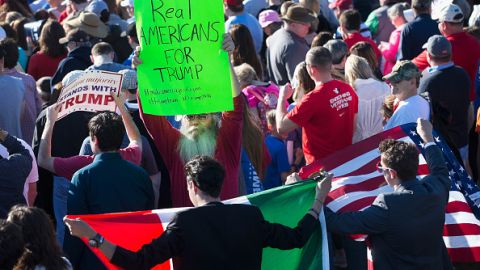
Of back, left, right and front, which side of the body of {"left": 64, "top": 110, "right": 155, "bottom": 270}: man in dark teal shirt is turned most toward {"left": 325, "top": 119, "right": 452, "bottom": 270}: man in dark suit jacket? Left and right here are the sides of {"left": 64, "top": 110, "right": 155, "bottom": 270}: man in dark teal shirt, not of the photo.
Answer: right

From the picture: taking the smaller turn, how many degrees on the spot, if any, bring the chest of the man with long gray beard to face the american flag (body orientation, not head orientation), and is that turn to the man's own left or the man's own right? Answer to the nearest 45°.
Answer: approximately 90° to the man's own left

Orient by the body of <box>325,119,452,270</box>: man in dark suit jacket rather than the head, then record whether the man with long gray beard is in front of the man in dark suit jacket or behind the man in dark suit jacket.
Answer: in front

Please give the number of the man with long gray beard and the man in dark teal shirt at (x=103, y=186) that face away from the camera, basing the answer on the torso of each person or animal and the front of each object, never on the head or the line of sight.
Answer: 1

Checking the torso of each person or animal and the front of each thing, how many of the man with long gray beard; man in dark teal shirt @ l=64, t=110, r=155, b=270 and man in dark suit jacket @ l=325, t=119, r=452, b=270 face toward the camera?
1

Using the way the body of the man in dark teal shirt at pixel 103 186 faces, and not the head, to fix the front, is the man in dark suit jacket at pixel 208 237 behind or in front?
behind

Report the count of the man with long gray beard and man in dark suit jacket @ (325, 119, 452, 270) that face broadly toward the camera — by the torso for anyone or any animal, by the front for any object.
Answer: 1

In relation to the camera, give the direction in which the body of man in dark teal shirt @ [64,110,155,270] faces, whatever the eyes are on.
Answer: away from the camera

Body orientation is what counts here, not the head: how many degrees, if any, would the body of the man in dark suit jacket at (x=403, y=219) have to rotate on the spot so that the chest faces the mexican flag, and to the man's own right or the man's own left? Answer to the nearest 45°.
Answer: approximately 45° to the man's own left
